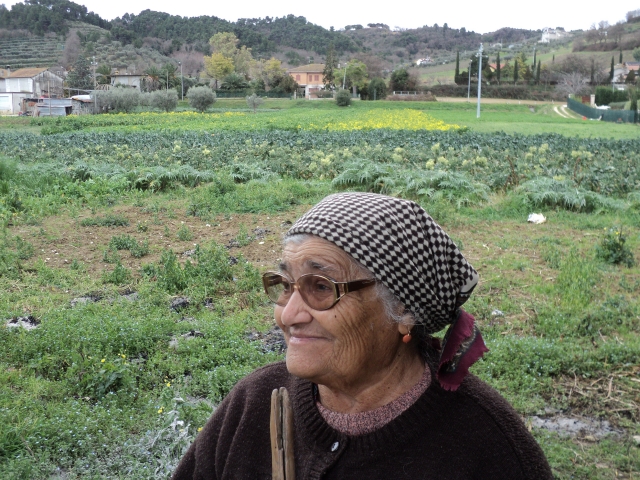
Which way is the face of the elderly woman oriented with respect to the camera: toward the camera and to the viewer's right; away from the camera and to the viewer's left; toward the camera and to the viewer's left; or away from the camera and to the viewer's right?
toward the camera and to the viewer's left

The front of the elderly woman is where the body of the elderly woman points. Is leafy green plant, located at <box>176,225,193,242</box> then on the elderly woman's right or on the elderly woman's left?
on the elderly woman's right

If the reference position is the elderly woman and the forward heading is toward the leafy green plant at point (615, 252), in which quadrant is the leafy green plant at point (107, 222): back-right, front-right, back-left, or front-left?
front-left

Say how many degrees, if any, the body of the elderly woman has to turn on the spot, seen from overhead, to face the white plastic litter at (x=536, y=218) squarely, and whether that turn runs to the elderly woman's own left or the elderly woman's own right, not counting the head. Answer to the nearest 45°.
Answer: approximately 135° to the elderly woman's own right

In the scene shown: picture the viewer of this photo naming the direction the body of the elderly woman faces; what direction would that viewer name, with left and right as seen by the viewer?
facing the viewer and to the left of the viewer

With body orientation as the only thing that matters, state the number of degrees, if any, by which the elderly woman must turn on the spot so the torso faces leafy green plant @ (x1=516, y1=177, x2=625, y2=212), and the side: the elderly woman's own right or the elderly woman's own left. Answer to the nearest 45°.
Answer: approximately 135° to the elderly woman's own right

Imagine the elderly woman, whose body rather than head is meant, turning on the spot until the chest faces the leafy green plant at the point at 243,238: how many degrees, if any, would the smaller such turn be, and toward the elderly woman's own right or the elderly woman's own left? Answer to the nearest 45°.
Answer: approximately 135° to the elderly woman's own right

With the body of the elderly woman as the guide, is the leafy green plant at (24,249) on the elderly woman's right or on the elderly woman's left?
on the elderly woman's right

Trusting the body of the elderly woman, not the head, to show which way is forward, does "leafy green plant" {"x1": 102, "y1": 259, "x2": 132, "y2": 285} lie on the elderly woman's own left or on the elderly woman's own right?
on the elderly woman's own right

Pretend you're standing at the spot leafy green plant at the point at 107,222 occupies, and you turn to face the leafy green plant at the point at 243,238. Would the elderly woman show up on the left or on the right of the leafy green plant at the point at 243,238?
right

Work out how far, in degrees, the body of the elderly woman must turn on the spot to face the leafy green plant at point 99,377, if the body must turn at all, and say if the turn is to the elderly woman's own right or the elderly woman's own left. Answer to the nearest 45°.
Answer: approximately 90° to the elderly woman's own right
